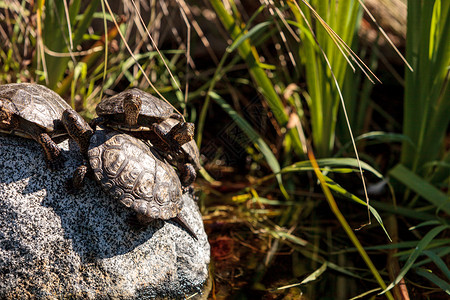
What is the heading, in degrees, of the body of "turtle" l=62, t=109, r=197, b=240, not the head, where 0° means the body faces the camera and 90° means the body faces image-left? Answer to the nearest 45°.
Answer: approximately 135°
